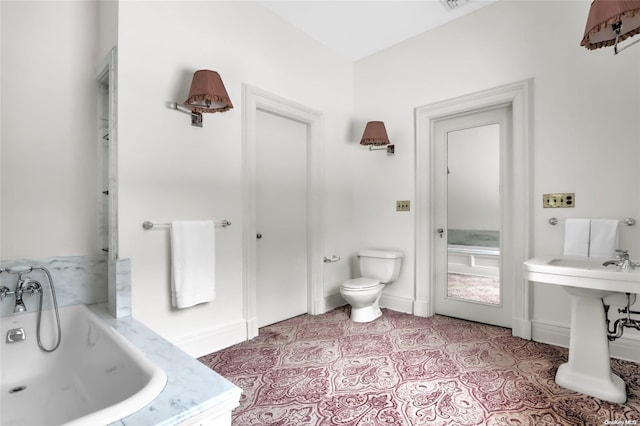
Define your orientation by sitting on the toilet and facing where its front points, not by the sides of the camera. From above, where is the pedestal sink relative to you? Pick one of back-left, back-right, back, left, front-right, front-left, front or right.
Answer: left

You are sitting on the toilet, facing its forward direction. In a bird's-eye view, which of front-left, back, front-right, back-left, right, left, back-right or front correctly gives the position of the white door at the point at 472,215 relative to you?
back-left

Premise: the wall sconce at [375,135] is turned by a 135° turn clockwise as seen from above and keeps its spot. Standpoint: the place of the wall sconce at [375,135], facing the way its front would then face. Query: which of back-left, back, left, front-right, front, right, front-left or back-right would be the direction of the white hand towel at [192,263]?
back-left

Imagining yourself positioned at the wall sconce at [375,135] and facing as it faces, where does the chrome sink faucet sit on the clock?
The chrome sink faucet is roughly at 9 o'clock from the wall sconce.

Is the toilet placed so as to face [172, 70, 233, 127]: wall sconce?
yes

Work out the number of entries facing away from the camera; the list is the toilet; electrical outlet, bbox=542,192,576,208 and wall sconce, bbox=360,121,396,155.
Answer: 0

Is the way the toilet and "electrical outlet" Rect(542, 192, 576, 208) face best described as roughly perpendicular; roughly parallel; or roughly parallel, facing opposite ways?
roughly parallel

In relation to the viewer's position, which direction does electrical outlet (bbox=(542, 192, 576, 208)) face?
facing the viewer

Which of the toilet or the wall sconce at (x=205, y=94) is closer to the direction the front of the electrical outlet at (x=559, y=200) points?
the wall sconce

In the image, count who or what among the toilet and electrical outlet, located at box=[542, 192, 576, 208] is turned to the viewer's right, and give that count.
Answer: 0

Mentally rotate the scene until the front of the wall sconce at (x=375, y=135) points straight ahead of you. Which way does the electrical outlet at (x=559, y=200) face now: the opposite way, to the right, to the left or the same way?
the same way

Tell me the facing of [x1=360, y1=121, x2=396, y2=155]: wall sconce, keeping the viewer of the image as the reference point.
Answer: facing the viewer and to the left of the viewer
